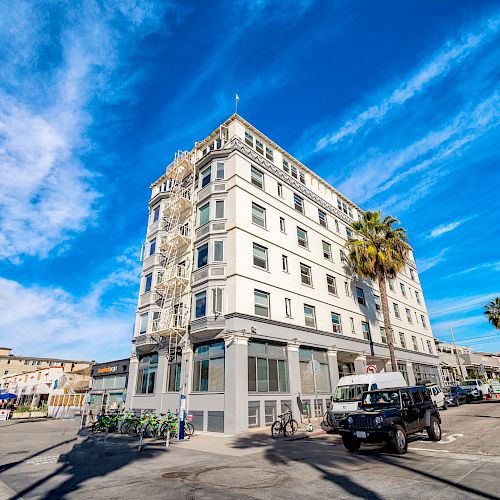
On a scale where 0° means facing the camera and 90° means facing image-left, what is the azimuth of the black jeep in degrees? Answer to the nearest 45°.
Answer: approximately 45°

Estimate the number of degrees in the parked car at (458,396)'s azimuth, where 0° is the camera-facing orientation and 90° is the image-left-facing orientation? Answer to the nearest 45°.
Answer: approximately 45°

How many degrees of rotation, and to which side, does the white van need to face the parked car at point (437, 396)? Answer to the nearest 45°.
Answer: approximately 180°

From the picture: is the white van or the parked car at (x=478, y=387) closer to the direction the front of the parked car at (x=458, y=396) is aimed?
the white van

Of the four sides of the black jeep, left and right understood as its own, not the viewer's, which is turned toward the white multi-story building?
right

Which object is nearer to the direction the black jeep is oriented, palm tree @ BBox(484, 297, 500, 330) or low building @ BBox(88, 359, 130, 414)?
the low building

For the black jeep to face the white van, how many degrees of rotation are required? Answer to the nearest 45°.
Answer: approximately 135° to its right

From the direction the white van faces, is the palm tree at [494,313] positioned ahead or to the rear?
to the rear

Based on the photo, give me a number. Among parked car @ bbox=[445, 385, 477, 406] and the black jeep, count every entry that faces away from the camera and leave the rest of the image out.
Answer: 0

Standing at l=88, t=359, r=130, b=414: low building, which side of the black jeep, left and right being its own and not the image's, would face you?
right

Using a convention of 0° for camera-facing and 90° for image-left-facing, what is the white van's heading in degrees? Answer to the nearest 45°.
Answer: approximately 45°
